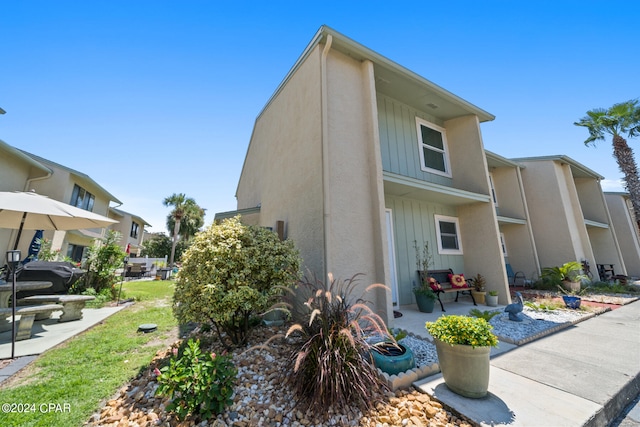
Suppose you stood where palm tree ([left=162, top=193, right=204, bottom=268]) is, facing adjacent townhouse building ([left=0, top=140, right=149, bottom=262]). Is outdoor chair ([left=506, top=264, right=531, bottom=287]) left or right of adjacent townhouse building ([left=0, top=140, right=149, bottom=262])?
left

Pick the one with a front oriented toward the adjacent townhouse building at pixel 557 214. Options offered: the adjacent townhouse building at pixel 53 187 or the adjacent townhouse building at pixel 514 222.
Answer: the adjacent townhouse building at pixel 53 187

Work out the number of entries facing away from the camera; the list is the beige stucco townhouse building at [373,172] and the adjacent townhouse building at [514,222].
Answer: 0

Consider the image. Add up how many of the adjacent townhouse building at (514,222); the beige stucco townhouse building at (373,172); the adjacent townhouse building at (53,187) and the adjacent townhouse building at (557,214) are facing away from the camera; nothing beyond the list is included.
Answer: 0

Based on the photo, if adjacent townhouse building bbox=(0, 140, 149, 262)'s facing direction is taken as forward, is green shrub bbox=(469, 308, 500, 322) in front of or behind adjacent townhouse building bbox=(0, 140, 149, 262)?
in front

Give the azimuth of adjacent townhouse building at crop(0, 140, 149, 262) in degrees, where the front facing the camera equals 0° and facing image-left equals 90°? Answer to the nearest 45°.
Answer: approximately 315°

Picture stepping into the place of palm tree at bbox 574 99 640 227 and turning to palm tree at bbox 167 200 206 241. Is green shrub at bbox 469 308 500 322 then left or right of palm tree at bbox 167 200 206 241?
left
